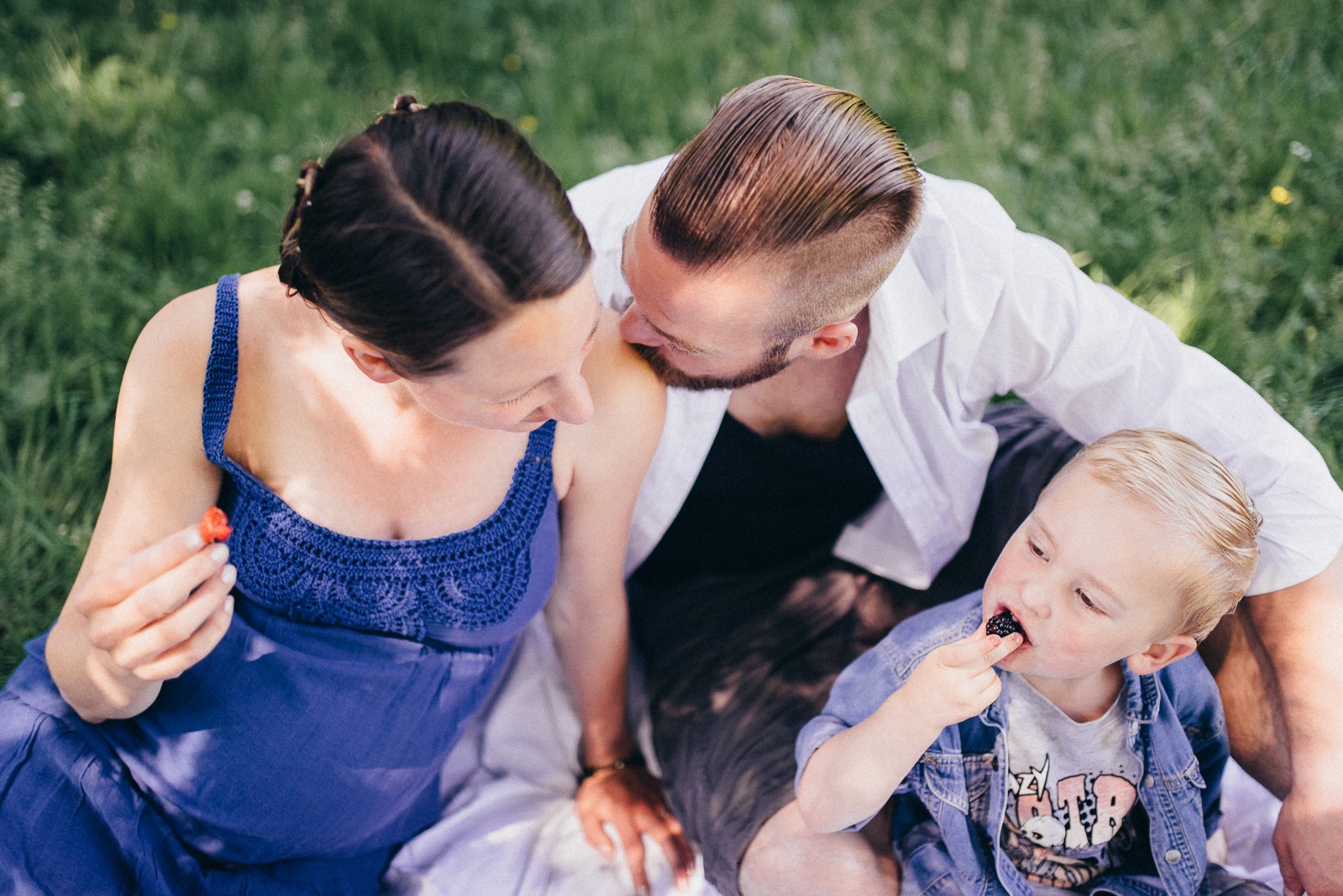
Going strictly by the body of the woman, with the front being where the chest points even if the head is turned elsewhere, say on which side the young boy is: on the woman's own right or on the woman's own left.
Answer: on the woman's own left

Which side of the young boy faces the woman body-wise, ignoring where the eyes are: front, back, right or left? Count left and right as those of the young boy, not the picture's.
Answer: right

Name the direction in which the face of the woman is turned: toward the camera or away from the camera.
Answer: toward the camera

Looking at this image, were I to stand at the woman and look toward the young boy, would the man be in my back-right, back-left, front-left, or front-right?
front-left

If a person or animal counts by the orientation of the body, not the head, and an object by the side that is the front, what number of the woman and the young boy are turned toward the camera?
2

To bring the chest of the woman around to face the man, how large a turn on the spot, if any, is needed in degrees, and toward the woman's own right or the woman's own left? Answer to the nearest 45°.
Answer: approximately 90° to the woman's own left

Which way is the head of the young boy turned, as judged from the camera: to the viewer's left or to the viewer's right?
to the viewer's left

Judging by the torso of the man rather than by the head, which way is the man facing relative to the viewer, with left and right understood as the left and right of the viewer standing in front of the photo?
facing the viewer and to the left of the viewer

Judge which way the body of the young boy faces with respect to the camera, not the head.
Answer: toward the camera
